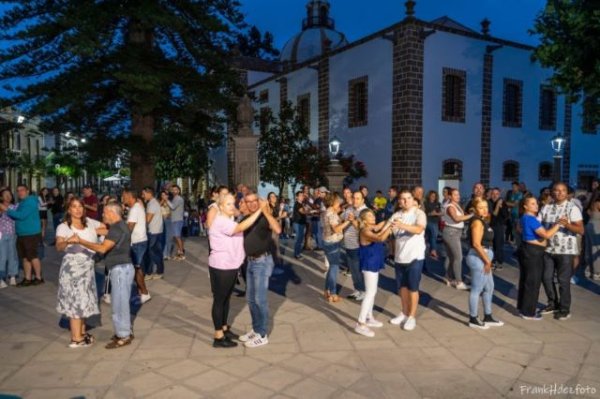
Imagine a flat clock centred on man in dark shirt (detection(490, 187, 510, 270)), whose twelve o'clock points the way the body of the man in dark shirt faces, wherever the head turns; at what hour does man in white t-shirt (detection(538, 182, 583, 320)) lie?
The man in white t-shirt is roughly at 12 o'clock from the man in dark shirt.

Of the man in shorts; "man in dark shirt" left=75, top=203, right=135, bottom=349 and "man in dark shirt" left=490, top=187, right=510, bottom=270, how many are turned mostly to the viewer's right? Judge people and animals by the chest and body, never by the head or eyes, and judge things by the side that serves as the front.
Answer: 0

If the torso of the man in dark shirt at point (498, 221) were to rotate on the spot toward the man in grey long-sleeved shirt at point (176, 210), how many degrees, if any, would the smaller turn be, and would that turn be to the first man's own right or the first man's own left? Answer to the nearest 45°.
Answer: approximately 45° to the first man's own right

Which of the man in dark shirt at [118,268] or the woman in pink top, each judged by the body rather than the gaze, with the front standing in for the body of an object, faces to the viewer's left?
the man in dark shirt

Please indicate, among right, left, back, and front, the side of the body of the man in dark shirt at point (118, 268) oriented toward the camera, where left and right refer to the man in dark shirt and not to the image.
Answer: left

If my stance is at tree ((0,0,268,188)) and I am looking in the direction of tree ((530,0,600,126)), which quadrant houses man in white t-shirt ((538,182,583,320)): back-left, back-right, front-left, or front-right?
front-right

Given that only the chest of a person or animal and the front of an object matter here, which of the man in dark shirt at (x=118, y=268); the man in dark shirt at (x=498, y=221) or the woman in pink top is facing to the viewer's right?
the woman in pink top

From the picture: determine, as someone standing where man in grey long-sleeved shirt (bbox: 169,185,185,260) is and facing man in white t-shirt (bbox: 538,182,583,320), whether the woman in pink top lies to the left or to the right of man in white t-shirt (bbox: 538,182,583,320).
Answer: right

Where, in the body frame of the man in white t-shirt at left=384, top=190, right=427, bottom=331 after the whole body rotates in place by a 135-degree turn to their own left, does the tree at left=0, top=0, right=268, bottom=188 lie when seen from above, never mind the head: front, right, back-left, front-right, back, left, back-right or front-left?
back-left

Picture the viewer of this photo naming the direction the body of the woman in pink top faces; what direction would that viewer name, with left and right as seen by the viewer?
facing to the right of the viewer

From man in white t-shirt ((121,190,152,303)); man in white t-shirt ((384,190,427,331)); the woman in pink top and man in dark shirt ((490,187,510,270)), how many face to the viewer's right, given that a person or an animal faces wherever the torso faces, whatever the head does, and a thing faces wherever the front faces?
1

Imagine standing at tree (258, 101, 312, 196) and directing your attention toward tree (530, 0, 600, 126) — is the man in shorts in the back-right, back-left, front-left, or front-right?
front-right
